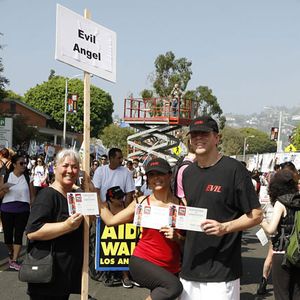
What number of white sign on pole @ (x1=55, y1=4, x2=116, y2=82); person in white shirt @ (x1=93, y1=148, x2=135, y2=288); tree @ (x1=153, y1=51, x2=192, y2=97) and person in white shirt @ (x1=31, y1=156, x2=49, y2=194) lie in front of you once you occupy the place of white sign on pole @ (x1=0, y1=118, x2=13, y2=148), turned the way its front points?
3

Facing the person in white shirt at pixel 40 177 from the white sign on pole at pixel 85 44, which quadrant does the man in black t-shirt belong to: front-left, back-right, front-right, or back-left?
back-right

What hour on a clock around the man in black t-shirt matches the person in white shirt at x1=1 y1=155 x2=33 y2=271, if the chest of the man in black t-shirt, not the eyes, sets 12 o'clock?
The person in white shirt is roughly at 3 o'clock from the man in black t-shirt.

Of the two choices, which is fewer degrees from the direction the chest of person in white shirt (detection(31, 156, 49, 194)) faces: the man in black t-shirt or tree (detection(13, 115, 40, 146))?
the man in black t-shirt

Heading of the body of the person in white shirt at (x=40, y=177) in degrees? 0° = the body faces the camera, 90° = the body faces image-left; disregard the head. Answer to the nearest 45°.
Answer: approximately 0°

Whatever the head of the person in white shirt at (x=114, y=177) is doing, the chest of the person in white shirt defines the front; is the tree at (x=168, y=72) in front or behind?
behind

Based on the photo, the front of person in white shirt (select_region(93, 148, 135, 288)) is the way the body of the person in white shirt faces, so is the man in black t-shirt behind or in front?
in front

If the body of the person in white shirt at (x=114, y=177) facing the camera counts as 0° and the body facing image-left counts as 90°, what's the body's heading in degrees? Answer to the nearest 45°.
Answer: approximately 0°

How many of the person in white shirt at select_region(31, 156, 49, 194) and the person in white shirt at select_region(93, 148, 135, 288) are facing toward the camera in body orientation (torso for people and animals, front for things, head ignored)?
2

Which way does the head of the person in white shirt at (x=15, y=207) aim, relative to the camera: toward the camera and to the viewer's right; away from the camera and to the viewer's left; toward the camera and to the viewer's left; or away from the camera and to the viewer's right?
toward the camera and to the viewer's right
